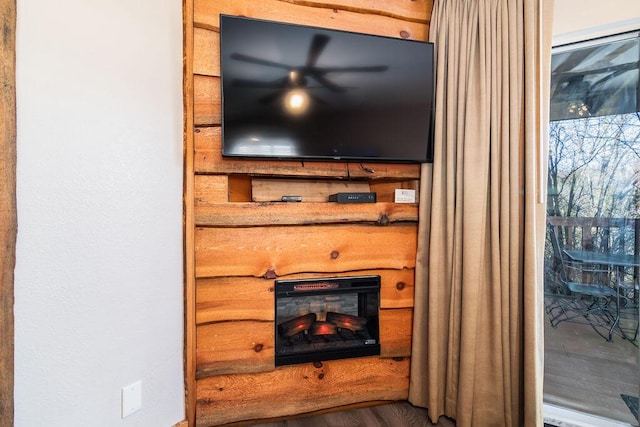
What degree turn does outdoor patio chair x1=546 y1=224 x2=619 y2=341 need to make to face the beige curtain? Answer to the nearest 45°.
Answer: approximately 135° to its right

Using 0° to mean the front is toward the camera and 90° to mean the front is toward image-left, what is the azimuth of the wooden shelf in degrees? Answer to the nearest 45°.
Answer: approximately 0°

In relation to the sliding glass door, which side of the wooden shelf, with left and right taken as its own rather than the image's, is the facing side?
left

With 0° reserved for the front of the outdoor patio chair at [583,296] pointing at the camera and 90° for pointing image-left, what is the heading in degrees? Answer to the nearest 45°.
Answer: approximately 270°

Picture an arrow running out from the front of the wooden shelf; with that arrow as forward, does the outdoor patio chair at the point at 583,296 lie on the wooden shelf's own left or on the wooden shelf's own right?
on the wooden shelf's own left

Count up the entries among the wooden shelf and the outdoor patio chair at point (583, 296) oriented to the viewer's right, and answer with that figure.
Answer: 1

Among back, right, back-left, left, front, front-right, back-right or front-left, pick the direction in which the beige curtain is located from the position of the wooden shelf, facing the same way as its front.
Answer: left
